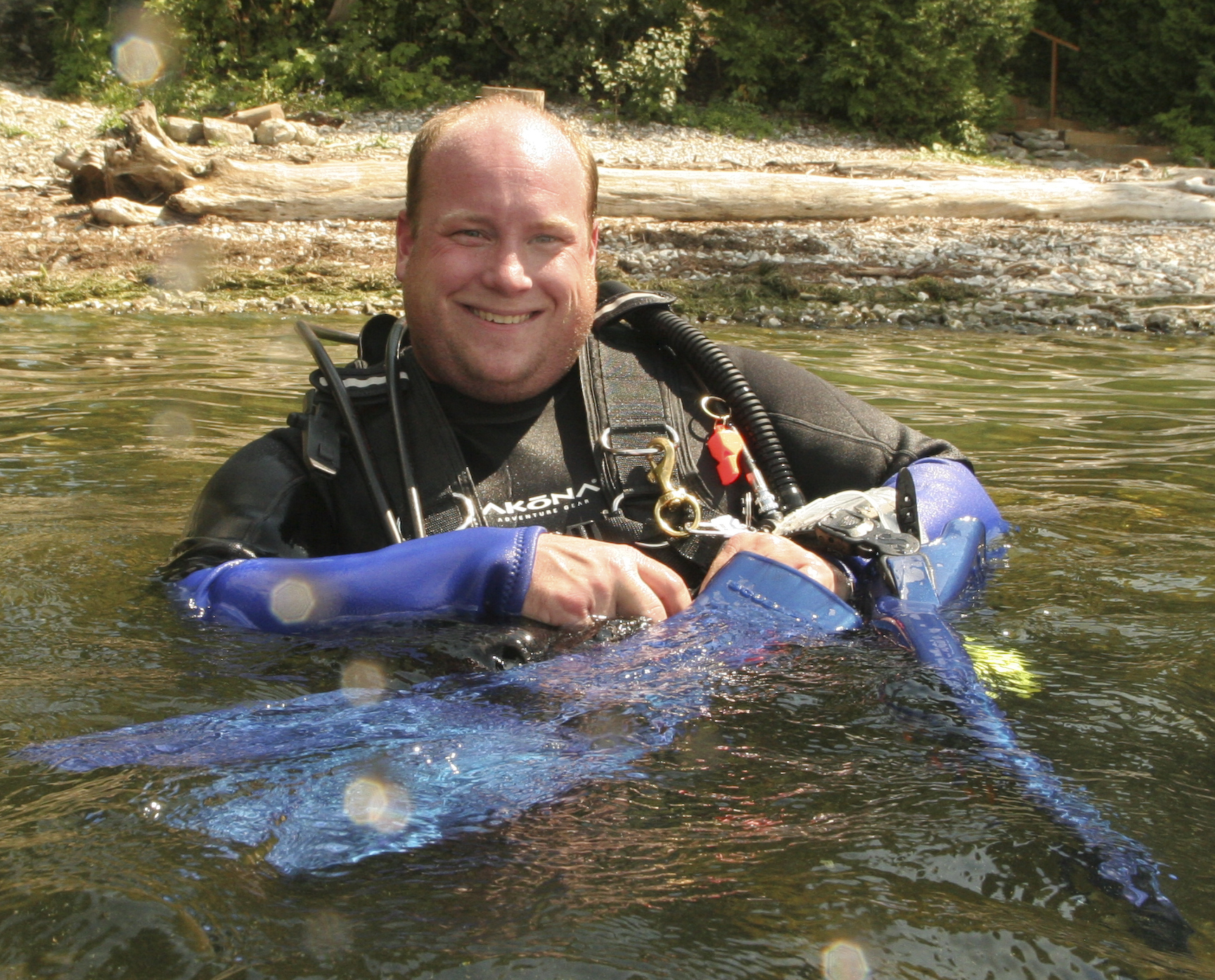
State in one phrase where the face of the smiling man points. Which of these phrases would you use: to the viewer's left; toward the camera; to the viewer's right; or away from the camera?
toward the camera

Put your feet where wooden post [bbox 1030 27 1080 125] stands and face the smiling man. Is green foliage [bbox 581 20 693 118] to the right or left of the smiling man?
right

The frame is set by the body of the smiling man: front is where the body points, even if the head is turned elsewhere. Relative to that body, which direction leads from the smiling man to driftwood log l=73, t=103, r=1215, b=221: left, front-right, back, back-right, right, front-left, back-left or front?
back

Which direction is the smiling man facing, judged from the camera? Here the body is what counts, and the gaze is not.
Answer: toward the camera

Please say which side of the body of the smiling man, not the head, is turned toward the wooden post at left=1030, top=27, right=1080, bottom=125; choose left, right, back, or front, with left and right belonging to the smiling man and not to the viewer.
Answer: back

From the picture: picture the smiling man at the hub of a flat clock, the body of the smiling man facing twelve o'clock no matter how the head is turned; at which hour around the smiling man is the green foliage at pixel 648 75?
The green foliage is roughly at 6 o'clock from the smiling man.
